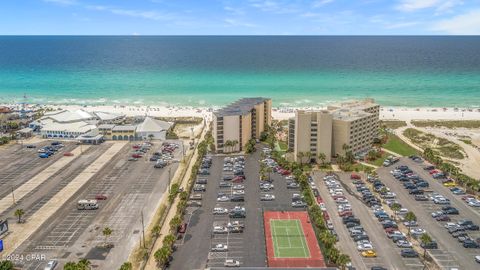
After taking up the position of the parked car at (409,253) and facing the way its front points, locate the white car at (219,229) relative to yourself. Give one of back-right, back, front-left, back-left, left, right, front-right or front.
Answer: back

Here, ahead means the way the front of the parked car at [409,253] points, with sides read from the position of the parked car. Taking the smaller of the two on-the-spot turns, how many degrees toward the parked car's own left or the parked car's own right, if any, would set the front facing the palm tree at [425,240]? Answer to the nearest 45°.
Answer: approximately 45° to the parked car's own left

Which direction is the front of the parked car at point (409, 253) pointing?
to the viewer's right

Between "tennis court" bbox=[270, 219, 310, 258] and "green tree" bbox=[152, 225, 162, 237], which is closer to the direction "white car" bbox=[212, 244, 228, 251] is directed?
the tennis court

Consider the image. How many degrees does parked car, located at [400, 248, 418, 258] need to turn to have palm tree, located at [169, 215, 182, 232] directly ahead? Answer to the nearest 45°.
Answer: approximately 180°
